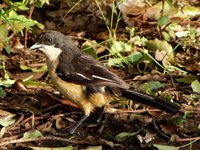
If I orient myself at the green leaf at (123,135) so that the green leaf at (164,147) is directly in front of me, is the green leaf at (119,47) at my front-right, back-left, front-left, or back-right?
back-left

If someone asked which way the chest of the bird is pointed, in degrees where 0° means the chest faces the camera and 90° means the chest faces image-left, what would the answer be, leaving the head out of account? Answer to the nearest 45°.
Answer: approximately 90°

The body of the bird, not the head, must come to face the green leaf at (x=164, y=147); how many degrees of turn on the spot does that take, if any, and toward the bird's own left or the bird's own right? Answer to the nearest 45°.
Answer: approximately 135° to the bird's own left

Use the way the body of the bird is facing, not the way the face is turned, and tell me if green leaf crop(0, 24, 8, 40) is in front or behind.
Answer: in front

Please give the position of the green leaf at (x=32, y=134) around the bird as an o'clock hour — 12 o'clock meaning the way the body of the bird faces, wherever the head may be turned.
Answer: The green leaf is roughly at 11 o'clock from the bird.

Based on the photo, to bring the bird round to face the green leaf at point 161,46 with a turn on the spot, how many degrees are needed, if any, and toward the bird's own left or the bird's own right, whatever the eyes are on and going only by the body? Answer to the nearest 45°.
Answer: approximately 135° to the bird's own right

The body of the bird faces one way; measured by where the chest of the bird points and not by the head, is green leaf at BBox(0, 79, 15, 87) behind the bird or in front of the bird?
in front

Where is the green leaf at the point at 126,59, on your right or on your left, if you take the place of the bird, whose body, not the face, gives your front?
on your right

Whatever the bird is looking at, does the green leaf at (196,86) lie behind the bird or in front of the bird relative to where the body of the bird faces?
behind

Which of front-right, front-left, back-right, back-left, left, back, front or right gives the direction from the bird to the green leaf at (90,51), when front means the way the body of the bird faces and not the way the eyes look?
right
